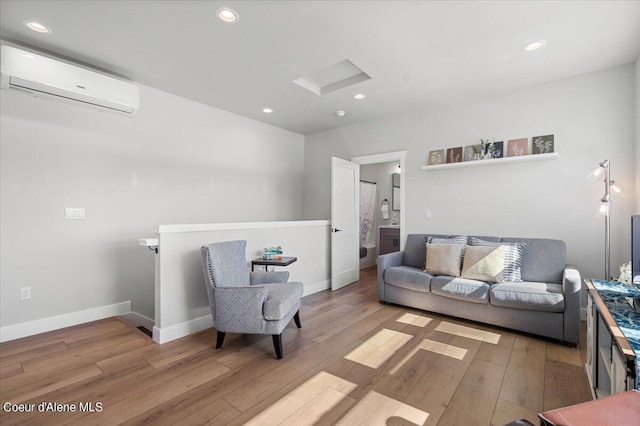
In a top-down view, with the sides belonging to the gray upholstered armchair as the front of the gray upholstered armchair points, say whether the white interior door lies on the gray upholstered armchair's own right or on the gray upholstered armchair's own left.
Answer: on the gray upholstered armchair's own left

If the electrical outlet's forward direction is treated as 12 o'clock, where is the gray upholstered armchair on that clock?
The gray upholstered armchair is roughly at 11 o'clock from the electrical outlet.

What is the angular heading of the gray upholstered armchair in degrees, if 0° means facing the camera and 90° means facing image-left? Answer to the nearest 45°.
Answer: approximately 315°

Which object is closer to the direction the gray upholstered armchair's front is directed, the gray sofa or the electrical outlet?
the gray sofa

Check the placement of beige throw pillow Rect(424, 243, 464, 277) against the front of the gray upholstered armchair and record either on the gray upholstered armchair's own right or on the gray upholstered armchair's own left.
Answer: on the gray upholstered armchair's own left
